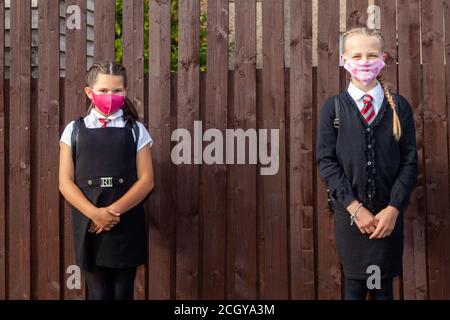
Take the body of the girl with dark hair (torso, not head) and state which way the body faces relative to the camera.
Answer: toward the camera
